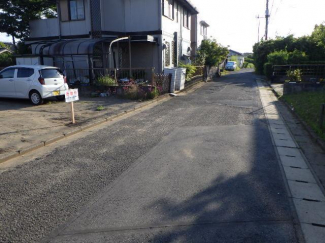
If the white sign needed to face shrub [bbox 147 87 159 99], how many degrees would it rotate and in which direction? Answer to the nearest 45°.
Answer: approximately 135° to its left

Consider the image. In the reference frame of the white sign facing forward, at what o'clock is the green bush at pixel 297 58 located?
The green bush is roughly at 8 o'clock from the white sign.

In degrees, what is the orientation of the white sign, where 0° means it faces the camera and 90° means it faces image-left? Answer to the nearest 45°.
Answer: approximately 0°

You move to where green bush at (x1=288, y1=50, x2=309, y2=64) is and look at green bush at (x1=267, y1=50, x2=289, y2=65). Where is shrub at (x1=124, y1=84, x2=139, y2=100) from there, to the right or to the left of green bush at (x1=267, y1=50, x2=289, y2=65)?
left

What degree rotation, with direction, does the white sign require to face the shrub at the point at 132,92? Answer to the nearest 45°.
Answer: approximately 135° to its left

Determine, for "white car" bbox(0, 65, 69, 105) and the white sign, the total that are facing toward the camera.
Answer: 1
